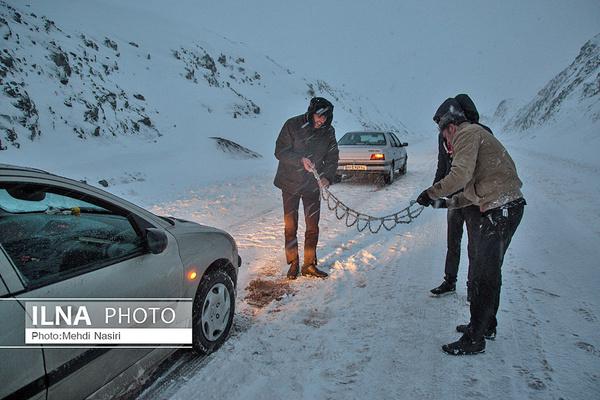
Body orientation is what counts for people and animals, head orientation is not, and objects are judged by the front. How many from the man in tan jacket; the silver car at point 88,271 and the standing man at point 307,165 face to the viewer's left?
1

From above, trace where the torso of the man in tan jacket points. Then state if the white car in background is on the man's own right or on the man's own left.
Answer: on the man's own right

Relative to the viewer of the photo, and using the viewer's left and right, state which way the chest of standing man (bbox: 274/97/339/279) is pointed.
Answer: facing the viewer and to the right of the viewer

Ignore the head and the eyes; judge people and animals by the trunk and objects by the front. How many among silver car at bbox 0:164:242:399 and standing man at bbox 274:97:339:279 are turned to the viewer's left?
0

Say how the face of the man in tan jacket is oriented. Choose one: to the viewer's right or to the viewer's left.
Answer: to the viewer's left

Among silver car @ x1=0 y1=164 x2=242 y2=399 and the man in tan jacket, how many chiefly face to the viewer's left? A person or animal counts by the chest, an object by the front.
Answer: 1

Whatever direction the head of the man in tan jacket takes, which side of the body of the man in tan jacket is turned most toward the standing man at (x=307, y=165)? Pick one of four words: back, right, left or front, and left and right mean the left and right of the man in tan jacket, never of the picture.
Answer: front

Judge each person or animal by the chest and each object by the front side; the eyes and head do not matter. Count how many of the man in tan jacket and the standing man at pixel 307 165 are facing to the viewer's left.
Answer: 1

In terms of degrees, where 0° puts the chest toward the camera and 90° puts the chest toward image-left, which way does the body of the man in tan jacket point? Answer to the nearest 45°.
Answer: approximately 90°

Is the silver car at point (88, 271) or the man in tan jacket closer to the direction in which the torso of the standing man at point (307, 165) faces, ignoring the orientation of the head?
the man in tan jacket

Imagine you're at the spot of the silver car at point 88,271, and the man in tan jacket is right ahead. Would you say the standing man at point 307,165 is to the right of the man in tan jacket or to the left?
left

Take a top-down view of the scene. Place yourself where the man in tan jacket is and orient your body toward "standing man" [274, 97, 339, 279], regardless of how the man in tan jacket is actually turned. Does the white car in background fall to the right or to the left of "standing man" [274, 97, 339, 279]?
right

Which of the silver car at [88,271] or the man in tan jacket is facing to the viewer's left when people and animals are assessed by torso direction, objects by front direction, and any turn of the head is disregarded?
the man in tan jacket

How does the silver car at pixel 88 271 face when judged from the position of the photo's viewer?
facing away from the viewer and to the right of the viewer

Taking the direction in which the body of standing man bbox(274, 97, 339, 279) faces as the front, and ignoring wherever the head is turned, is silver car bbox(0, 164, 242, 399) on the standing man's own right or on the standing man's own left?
on the standing man's own right

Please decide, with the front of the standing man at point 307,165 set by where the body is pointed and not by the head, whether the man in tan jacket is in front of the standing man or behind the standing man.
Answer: in front
